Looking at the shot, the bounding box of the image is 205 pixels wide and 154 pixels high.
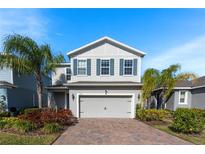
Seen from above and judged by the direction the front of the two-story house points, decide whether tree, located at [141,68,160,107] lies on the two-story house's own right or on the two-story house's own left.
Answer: on the two-story house's own left

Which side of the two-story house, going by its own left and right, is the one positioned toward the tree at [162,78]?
left

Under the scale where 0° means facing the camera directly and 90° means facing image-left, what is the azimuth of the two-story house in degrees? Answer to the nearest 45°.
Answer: approximately 0°

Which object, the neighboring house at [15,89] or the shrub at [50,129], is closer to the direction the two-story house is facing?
the shrub

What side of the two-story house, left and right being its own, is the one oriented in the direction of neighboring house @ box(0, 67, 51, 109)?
right
